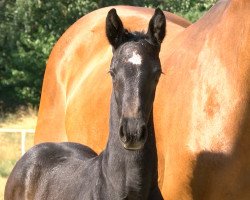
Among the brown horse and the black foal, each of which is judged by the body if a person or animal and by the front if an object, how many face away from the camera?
0

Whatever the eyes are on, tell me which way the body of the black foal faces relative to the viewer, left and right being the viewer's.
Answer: facing the viewer and to the right of the viewer
